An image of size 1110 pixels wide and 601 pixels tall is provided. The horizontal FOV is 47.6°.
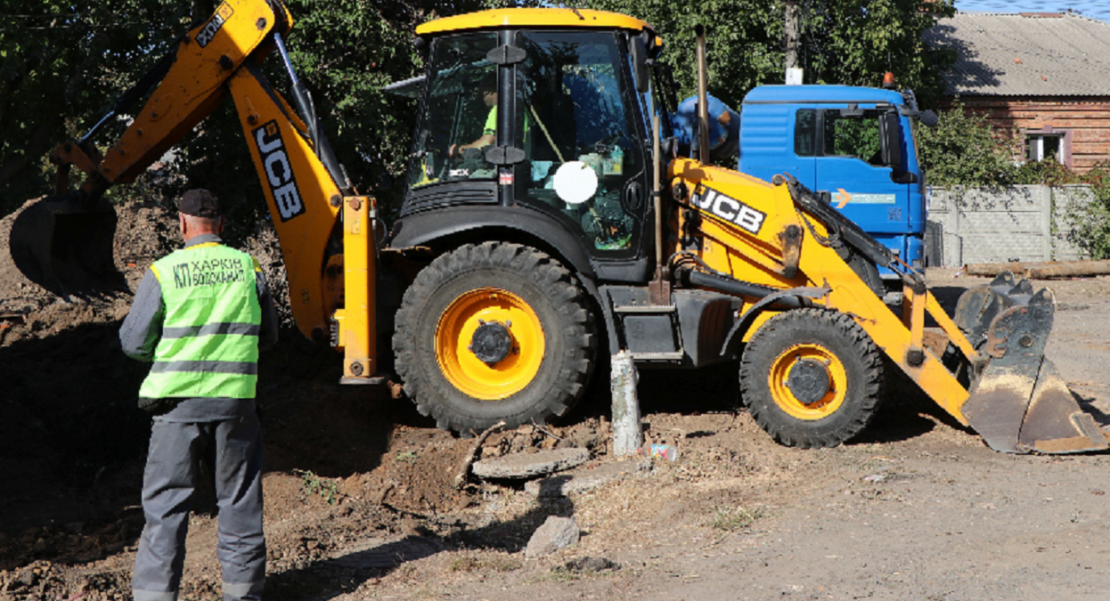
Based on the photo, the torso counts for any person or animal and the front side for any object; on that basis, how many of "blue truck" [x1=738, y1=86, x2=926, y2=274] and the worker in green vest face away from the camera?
1

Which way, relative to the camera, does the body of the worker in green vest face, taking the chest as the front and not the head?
away from the camera

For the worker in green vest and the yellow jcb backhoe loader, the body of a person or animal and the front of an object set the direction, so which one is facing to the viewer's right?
the yellow jcb backhoe loader

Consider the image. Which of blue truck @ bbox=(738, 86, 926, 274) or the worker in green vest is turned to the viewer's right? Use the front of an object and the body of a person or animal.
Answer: the blue truck

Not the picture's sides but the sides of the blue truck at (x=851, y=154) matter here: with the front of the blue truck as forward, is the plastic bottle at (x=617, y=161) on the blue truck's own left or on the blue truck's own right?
on the blue truck's own right

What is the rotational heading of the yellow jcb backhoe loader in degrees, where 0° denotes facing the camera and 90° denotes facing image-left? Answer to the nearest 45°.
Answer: approximately 270°

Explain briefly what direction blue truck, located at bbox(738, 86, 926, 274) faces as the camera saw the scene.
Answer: facing to the right of the viewer

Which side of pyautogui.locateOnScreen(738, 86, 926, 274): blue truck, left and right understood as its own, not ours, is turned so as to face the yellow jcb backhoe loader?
right

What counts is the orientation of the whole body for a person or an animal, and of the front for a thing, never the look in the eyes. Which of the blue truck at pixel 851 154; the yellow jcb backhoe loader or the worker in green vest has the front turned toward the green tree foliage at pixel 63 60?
the worker in green vest

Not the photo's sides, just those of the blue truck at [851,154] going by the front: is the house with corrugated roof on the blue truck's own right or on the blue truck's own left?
on the blue truck's own left

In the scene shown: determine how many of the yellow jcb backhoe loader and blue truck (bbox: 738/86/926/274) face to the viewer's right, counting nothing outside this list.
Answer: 2

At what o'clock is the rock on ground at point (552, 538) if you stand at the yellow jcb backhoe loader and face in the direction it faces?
The rock on ground is roughly at 3 o'clock from the yellow jcb backhoe loader.

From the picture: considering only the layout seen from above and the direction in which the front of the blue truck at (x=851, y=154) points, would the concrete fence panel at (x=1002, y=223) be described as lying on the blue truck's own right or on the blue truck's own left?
on the blue truck's own left

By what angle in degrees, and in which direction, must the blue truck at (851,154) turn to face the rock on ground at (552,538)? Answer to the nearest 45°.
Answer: approximately 90° to its right

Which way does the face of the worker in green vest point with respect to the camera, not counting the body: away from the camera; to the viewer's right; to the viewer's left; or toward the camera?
away from the camera
